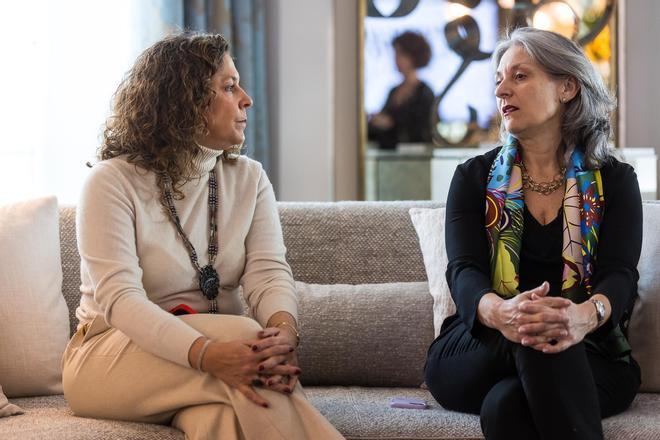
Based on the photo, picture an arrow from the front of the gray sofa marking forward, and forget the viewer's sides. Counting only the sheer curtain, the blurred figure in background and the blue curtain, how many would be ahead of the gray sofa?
0

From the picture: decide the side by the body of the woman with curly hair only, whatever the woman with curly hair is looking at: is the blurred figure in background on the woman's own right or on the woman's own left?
on the woman's own left

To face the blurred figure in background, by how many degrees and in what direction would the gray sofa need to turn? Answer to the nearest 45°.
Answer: approximately 180°

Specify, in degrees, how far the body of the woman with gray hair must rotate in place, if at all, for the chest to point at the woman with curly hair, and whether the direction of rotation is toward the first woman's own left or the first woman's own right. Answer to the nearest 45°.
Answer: approximately 90° to the first woman's own right

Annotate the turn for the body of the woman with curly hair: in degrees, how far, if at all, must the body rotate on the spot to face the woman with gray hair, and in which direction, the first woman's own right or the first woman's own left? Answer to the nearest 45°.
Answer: approximately 45° to the first woman's own left

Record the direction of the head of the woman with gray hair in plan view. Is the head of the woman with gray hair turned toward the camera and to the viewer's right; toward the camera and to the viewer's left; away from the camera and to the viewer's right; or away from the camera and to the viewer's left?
toward the camera and to the viewer's left

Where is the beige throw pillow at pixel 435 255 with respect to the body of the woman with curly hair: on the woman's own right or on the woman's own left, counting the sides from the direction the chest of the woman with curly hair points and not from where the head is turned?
on the woman's own left

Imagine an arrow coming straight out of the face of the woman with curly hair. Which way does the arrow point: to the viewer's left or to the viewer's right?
to the viewer's right

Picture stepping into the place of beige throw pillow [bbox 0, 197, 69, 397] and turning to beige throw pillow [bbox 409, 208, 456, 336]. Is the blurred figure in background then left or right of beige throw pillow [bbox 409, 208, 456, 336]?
left

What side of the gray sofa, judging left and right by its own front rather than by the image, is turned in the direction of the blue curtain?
back

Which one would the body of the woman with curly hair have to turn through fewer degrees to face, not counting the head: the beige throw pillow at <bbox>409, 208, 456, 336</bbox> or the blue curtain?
the beige throw pillow

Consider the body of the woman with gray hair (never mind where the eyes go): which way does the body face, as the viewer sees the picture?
toward the camera

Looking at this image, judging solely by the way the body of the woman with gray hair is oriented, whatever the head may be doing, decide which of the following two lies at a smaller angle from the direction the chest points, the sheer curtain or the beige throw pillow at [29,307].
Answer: the beige throw pillow

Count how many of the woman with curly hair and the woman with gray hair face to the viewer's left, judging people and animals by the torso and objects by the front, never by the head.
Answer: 0
